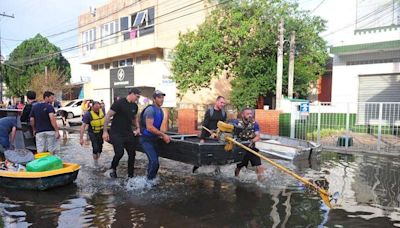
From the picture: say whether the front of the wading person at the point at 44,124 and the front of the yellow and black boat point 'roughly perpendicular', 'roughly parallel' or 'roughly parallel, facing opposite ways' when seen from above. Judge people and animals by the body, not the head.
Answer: roughly perpendicular

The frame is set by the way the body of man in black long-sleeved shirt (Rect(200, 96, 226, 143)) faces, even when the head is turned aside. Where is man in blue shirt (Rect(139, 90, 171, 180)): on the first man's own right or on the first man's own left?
on the first man's own right

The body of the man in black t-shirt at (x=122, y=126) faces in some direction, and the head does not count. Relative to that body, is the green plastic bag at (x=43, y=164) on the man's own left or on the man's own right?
on the man's own right

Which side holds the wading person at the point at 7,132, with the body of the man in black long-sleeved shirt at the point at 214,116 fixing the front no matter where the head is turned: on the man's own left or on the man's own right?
on the man's own right

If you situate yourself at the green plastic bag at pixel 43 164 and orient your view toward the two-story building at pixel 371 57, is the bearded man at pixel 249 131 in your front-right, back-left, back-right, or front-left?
front-right

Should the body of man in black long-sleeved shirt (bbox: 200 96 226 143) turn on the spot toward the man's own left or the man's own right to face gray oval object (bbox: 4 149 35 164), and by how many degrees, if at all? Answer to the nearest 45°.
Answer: approximately 135° to the man's own right

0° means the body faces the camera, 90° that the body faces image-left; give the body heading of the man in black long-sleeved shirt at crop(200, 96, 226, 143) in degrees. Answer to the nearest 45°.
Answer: approximately 315°
